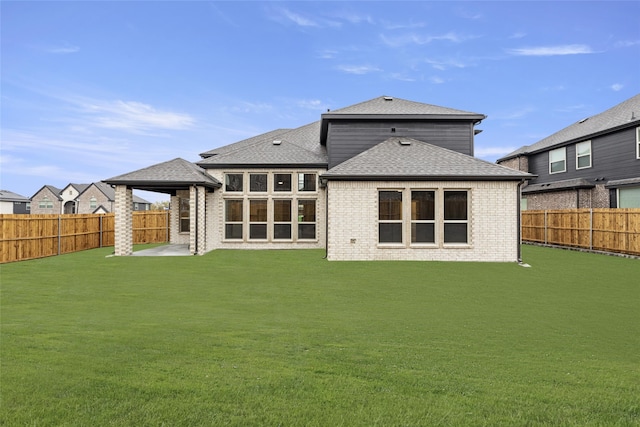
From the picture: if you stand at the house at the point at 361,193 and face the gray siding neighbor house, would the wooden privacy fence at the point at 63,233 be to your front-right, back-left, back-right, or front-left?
back-left

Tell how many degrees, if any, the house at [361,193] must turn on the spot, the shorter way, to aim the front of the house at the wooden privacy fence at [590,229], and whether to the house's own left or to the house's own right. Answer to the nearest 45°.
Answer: approximately 90° to the house's own right

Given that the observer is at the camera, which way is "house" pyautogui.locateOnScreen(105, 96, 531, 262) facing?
facing away from the viewer

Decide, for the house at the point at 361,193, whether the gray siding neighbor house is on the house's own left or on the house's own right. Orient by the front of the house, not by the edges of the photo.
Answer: on the house's own right

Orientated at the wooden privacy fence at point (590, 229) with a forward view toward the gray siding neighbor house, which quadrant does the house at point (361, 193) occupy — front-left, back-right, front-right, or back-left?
back-left

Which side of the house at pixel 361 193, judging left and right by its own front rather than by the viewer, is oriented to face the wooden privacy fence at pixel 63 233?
left
